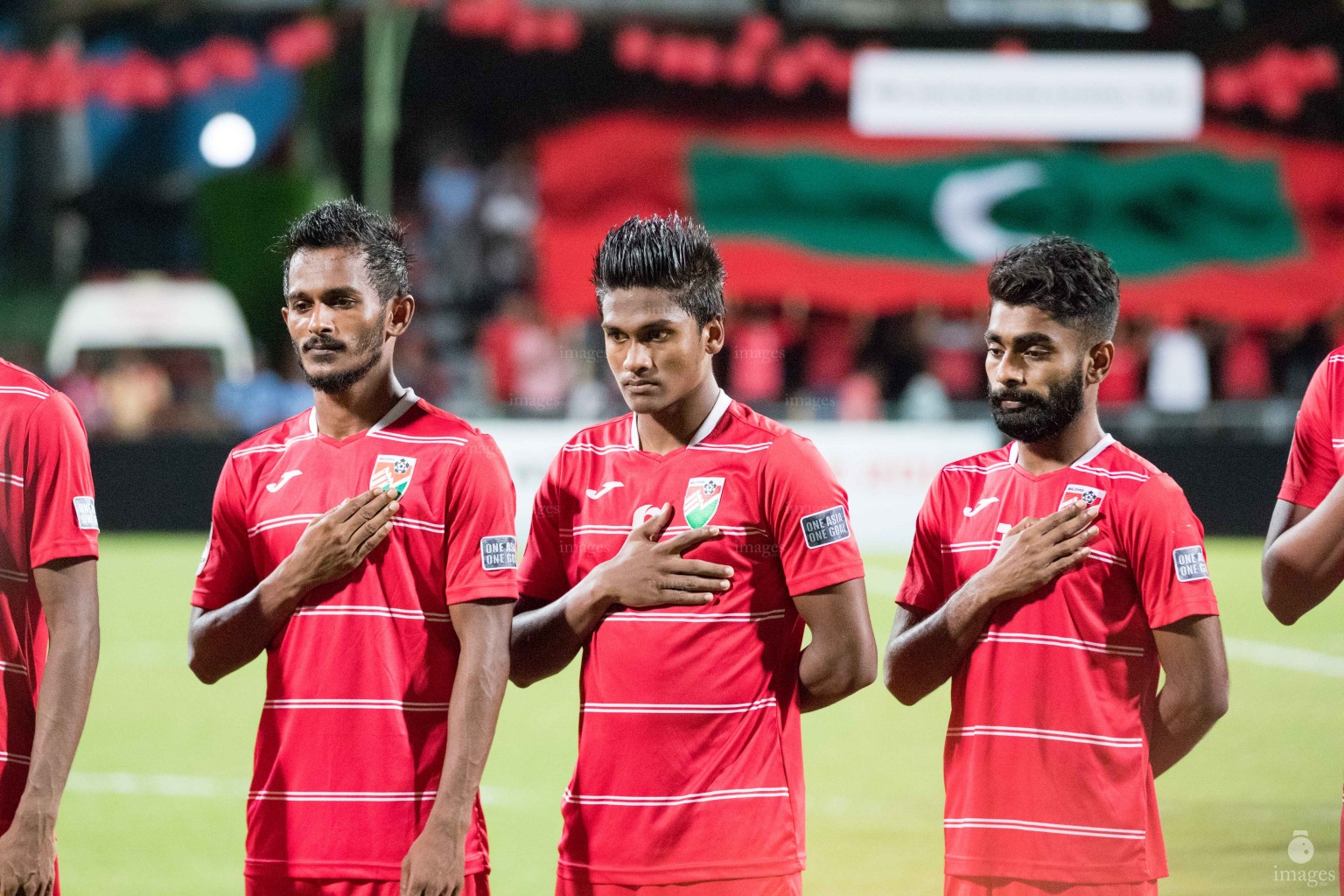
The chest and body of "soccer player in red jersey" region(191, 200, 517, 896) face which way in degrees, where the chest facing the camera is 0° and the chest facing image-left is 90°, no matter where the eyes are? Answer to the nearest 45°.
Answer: approximately 45°

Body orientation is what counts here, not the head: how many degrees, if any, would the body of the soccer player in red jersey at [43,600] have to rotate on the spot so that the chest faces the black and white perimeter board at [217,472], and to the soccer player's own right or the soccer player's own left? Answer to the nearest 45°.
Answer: approximately 135° to the soccer player's own right

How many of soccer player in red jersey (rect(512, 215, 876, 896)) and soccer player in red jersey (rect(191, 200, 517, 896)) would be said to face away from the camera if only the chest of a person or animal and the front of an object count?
0

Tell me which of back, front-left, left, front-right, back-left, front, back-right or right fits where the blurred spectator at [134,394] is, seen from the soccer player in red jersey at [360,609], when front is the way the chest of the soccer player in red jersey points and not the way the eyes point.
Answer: back-right

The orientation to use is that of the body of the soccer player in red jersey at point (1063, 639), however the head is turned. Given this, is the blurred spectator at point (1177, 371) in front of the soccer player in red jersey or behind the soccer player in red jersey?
behind

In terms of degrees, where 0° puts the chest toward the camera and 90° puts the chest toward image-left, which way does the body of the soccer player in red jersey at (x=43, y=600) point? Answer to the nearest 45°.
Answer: approximately 45°

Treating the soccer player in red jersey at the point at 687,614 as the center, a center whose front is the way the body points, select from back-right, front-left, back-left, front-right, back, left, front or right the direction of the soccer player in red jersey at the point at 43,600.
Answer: front-right

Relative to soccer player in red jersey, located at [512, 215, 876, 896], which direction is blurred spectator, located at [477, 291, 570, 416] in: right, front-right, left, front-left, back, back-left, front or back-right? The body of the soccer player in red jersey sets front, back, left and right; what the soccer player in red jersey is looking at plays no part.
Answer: back-right

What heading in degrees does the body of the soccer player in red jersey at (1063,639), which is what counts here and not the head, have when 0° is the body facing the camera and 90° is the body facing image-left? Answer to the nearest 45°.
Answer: approximately 45°

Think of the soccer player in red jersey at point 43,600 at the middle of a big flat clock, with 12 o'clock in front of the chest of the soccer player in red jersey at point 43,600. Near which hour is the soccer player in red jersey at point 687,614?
the soccer player in red jersey at point 687,614 is roughly at 8 o'clock from the soccer player in red jersey at point 43,600.

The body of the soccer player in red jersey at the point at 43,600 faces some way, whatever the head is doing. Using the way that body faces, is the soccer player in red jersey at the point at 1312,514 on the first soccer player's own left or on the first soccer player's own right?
on the first soccer player's own left
